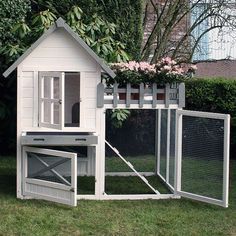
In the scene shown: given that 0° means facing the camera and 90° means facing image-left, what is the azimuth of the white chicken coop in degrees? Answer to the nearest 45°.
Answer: approximately 0°

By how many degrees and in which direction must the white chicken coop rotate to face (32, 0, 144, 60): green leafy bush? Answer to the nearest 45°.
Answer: approximately 180°
